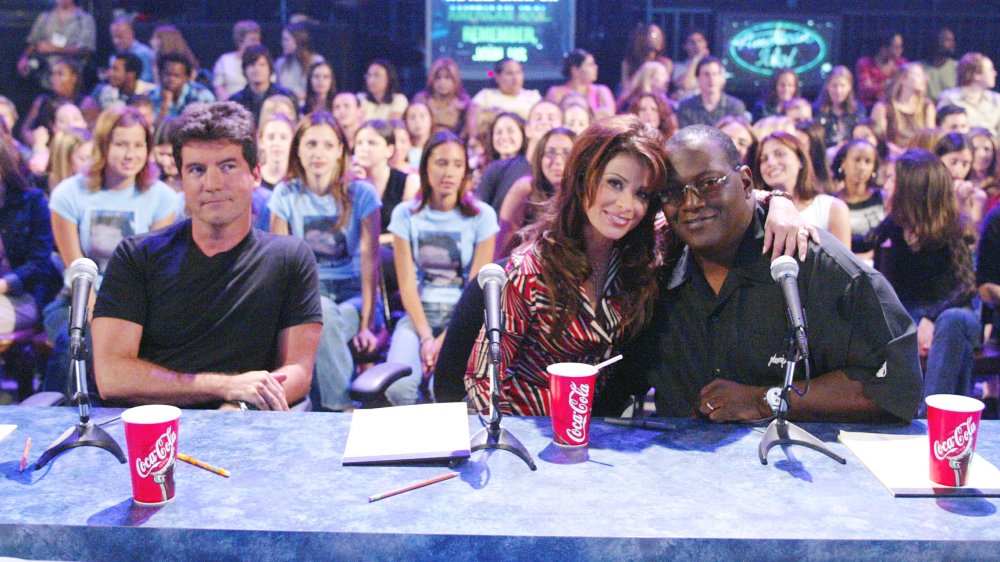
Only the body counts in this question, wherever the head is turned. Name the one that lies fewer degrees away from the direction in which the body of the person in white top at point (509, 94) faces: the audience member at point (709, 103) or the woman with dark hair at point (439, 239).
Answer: the woman with dark hair

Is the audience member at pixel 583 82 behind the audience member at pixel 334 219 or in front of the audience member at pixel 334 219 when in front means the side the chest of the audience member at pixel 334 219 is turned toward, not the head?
behind

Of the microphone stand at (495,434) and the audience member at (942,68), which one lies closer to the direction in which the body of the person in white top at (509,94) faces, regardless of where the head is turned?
the microphone stand

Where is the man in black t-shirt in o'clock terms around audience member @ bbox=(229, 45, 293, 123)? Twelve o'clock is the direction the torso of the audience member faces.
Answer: The man in black t-shirt is roughly at 12 o'clock from the audience member.

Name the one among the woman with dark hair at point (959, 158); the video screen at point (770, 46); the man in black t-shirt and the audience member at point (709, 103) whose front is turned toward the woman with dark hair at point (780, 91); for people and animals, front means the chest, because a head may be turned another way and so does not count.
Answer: the video screen
